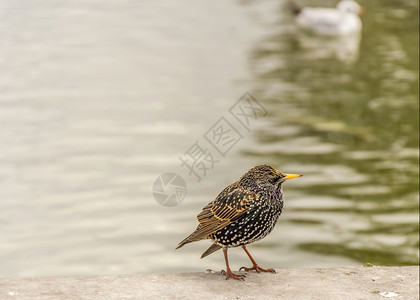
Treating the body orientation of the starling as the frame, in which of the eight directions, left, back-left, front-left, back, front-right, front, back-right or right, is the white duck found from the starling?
left

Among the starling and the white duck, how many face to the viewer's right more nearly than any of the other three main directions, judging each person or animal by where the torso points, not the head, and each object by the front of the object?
2

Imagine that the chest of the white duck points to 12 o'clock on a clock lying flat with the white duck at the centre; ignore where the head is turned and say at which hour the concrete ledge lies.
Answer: The concrete ledge is roughly at 3 o'clock from the white duck.

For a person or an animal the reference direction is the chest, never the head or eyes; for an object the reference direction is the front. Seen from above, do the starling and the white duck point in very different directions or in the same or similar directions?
same or similar directions

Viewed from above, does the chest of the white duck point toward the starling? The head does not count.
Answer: no

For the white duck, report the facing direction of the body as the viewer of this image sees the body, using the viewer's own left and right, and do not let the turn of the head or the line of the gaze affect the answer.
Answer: facing to the right of the viewer

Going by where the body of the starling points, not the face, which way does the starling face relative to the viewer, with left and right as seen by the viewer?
facing to the right of the viewer
